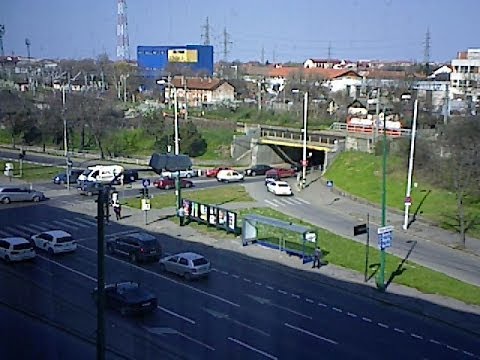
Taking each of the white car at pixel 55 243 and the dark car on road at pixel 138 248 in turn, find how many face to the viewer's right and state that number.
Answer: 0

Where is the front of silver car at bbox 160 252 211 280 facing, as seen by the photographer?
facing away from the viewer and to the left of the viewer

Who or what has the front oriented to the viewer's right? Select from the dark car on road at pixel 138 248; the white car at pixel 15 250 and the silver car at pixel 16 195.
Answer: the silver car

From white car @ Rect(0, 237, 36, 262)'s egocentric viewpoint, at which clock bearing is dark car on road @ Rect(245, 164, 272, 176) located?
The dark car on road is roughly at 3 o'clock from the white car.

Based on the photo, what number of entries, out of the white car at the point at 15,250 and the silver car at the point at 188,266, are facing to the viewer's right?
0

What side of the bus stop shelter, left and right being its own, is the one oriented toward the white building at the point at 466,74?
back

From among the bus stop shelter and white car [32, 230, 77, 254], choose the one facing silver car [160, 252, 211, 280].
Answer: the bus stop shelter

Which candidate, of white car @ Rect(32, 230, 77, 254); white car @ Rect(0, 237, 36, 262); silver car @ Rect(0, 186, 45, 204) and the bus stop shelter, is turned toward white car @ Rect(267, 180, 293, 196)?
the silver car

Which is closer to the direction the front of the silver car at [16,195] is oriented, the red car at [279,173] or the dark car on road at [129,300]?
the red car

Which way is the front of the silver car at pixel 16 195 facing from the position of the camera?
facing to the right of the viewer
